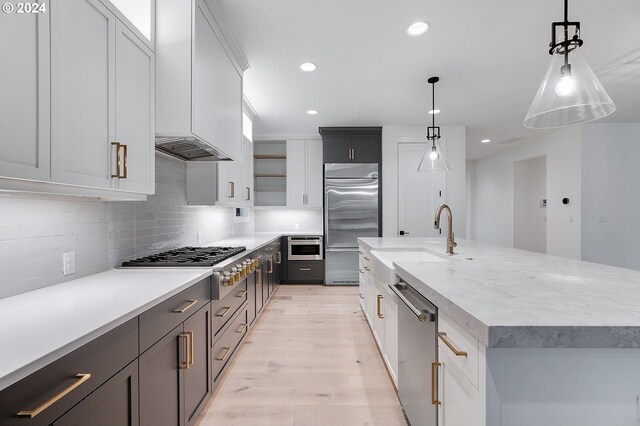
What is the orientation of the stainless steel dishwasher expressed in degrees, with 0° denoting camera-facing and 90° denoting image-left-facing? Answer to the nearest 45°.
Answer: approximately 90°

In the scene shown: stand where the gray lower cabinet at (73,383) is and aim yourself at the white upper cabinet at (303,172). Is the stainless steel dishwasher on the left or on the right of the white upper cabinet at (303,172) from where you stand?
right

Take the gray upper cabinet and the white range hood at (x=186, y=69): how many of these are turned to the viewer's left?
0

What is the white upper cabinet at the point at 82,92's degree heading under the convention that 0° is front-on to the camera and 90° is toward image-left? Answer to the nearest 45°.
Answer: approximately 315°

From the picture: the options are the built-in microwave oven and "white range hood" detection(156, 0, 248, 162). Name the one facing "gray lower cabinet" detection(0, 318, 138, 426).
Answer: the built-in microwave oven

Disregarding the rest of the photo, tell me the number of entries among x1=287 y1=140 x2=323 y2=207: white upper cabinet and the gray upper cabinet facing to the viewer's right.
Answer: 0

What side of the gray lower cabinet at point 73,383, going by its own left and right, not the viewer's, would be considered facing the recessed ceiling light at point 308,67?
left

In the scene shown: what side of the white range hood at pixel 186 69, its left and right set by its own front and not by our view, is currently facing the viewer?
right

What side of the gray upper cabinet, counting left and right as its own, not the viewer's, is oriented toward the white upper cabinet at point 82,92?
front
